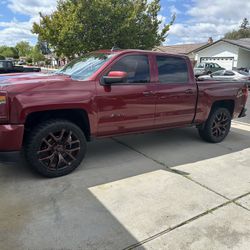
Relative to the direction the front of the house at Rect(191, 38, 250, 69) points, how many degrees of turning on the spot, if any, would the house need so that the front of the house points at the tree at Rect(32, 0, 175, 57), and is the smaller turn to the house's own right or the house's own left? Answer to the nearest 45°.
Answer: approximately 45° to the house's own right

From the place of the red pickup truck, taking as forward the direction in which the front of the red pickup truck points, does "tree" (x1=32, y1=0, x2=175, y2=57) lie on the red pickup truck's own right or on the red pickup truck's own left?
on the red pickup truck's own right

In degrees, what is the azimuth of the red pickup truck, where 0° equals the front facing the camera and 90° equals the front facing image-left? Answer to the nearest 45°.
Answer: approximately 45°

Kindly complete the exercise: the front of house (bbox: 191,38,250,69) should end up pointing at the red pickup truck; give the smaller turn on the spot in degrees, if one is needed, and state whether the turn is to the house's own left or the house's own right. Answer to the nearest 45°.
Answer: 0° — it already faces it
